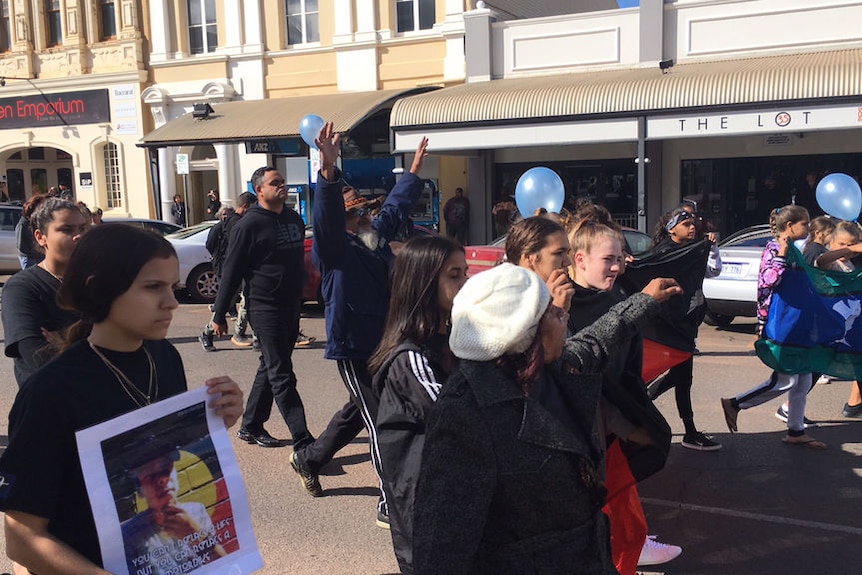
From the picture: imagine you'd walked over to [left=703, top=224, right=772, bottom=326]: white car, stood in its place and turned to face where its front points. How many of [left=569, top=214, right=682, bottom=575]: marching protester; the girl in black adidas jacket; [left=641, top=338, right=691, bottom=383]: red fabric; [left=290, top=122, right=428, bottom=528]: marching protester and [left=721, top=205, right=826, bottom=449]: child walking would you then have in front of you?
0

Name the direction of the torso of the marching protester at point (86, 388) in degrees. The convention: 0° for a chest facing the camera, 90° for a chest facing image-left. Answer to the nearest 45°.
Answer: approximately 315°

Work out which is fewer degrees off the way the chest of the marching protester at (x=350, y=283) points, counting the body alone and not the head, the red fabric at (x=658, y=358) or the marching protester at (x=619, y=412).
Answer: the marching protester

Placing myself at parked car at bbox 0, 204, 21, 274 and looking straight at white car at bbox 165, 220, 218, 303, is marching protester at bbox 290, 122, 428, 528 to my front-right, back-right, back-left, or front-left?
front-right

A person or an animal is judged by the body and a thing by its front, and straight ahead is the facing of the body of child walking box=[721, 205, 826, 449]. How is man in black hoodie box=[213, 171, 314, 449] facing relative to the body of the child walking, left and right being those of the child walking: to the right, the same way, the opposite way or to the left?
the same way

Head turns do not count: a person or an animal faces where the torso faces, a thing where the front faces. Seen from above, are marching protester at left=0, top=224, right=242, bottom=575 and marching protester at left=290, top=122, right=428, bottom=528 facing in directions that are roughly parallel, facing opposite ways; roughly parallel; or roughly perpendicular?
roughly parallel

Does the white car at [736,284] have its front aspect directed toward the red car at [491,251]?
no

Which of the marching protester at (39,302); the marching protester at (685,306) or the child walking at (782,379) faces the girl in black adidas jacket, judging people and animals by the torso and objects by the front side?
the marching protester at (39,302)

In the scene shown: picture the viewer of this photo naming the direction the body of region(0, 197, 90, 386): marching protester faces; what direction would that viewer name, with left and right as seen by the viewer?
facing the viewer and to the right of the viewer
